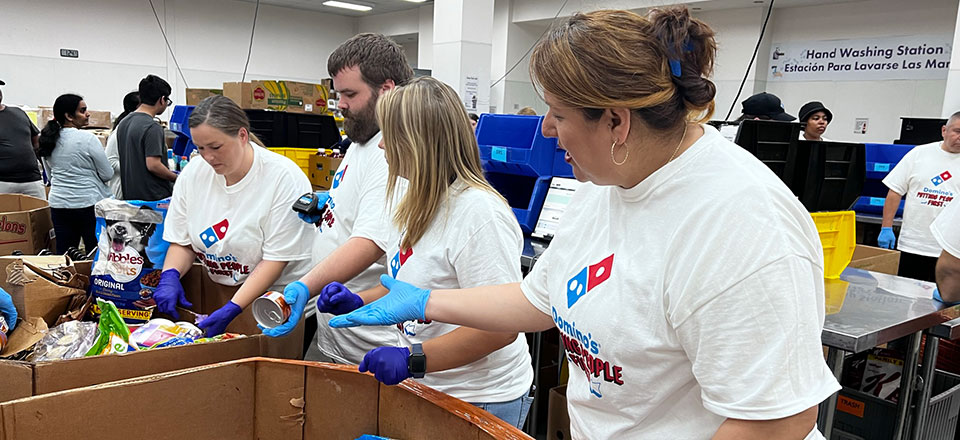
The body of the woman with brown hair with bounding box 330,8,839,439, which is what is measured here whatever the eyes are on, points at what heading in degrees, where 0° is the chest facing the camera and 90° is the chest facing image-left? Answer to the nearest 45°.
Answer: approximately 45°

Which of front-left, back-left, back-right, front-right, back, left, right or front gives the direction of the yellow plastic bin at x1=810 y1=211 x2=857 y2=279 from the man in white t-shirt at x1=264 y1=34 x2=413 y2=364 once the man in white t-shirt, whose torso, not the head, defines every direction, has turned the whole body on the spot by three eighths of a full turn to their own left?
front

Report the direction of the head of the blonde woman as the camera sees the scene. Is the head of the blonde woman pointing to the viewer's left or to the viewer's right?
to the viewer's left

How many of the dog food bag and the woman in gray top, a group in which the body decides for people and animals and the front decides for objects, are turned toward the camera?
1

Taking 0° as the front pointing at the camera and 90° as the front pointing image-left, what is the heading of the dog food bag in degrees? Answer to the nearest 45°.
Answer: approximately 0°

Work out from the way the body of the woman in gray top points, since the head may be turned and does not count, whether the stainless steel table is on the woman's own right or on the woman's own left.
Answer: on the woman's own right

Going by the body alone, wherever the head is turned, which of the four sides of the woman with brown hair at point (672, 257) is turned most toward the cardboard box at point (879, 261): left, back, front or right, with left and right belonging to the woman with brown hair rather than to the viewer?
back
